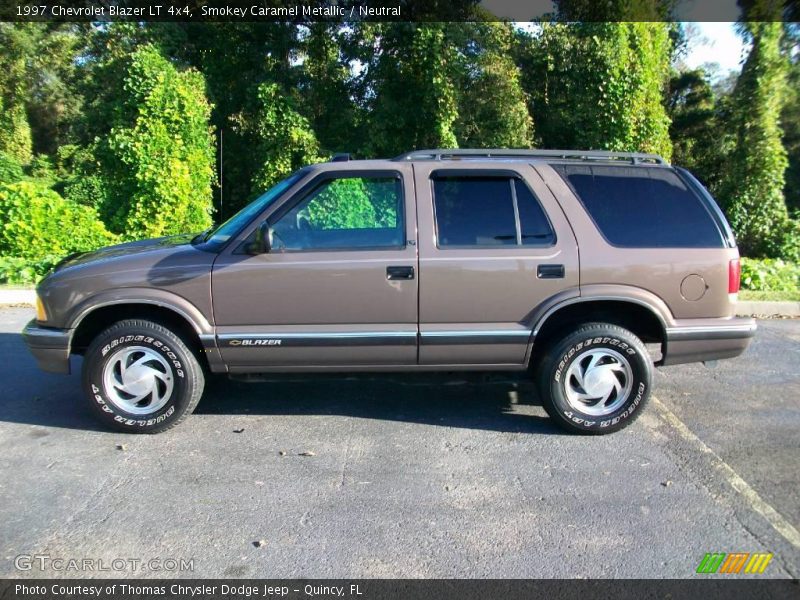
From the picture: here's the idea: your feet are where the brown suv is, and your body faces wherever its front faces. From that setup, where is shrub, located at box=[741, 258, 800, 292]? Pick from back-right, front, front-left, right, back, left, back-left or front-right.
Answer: back-right

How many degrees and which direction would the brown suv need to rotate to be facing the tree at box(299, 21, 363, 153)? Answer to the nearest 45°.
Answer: approximately 90° to its right

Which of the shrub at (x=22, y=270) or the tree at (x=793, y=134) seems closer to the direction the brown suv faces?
the shrub

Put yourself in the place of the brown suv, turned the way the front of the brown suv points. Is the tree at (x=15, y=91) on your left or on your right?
on your right

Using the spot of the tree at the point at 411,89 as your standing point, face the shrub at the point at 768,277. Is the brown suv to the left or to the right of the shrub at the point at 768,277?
right

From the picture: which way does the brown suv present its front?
to the viewer's left

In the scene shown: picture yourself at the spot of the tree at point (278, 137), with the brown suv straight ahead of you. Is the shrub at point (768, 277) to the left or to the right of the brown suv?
left

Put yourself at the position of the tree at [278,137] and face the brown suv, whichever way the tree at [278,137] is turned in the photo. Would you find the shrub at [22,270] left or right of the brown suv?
right

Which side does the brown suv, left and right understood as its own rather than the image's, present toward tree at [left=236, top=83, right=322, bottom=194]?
right

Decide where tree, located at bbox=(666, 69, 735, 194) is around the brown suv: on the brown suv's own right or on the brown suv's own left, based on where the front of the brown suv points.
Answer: on the brown suv's own right

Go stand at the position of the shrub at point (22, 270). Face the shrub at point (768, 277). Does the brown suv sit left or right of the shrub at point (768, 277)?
right

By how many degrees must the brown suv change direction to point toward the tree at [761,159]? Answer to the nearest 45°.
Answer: approximately 135° to its right

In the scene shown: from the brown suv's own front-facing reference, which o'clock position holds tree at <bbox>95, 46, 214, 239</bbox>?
The tree is roughly at 2 o'clock from the brown suv.
